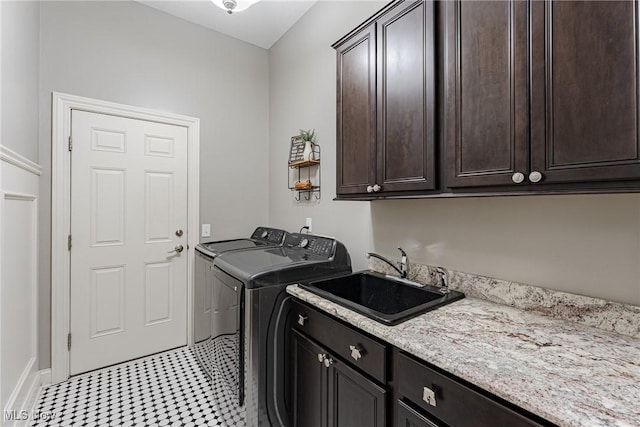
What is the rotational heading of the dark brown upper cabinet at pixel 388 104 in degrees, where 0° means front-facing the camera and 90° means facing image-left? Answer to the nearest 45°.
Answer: approximately 45°

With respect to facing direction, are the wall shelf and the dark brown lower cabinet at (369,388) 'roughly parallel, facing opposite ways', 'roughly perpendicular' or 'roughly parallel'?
roughly parallel

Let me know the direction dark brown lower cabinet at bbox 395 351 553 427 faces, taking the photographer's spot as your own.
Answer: facing the viewer and to the left of the viewer

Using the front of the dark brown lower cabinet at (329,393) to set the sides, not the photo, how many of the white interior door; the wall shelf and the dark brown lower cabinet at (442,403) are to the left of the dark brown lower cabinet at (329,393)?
1

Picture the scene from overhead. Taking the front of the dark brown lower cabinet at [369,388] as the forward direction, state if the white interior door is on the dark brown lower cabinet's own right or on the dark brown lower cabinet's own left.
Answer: on the dark brown lower cabinet's own right

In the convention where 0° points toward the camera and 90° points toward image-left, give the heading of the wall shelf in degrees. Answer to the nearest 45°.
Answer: approximately 45°

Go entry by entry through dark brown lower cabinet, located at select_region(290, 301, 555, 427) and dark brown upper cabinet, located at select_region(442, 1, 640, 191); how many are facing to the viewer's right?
0

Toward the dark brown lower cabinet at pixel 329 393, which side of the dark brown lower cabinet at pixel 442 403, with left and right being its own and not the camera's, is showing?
right

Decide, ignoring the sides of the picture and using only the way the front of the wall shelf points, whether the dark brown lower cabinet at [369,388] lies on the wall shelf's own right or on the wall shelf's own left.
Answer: on the wall shelf's own left

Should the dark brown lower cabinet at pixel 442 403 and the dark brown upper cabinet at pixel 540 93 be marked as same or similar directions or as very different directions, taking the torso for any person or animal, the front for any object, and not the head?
same or similar directions

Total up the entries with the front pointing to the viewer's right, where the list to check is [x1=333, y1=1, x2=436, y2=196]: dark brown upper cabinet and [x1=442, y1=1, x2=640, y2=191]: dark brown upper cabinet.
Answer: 0

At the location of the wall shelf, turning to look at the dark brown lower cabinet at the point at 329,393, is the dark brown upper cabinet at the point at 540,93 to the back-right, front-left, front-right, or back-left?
front-left

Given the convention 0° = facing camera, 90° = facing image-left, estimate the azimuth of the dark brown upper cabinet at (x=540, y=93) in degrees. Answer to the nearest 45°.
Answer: approximately 45°

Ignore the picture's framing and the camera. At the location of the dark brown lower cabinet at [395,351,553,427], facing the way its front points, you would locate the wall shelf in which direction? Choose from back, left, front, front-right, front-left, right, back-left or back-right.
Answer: right

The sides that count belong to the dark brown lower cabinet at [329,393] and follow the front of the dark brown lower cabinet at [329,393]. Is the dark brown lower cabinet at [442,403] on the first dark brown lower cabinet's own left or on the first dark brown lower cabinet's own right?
on the first dark brown lower cabinet's own left
